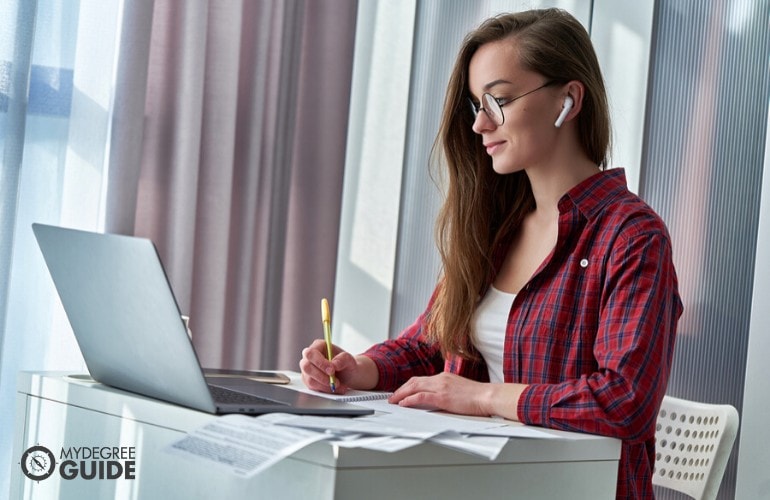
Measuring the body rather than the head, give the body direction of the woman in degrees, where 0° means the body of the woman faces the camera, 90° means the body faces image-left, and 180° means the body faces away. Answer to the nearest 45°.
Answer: approximately 45°

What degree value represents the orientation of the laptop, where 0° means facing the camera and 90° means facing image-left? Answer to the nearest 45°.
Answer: approximately 225°

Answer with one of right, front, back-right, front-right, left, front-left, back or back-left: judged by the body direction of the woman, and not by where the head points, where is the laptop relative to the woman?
front

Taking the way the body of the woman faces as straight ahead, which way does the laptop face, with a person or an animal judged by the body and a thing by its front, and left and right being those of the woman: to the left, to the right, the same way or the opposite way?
the opposite way

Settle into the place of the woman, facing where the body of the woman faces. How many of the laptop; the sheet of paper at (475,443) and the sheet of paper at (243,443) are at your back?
0
